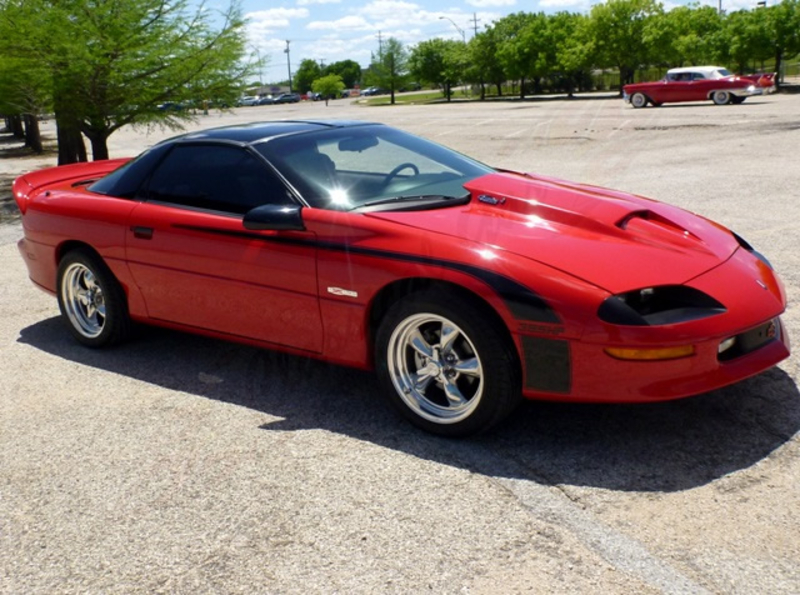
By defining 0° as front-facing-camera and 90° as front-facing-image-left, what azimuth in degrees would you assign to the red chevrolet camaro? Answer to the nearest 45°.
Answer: approximately 315°

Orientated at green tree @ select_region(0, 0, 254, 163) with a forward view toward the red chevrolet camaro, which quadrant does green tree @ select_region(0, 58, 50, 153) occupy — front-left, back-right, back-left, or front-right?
back-right

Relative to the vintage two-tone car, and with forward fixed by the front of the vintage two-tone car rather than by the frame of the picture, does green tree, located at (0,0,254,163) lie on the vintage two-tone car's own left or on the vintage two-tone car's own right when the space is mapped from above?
on the vintage two-tone car's own left

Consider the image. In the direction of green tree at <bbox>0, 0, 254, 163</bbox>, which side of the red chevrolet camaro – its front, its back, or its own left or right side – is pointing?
back

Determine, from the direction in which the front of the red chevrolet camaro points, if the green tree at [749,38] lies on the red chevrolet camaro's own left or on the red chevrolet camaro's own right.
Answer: on the red chevrolet camaro's own left

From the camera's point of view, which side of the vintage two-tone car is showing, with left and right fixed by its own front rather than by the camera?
left

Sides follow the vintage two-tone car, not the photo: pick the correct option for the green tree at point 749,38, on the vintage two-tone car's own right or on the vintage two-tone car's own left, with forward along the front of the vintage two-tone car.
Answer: on the vintage two-tone car's own right

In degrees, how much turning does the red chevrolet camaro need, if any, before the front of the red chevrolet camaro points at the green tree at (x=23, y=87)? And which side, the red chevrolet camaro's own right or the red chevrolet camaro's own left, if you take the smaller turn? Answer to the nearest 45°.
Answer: approximately 180°

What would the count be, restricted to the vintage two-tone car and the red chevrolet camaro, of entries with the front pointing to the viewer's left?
1

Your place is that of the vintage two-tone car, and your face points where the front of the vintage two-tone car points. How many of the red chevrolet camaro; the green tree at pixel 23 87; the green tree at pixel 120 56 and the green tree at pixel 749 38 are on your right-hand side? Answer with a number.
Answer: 1

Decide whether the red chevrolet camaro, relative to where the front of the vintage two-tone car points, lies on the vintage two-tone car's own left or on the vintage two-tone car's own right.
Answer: on the vintage two-tone car's own left

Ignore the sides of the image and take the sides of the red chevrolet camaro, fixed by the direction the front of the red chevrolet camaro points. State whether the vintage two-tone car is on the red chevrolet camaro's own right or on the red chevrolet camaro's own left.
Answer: on the red chevrolet camaro's own left
